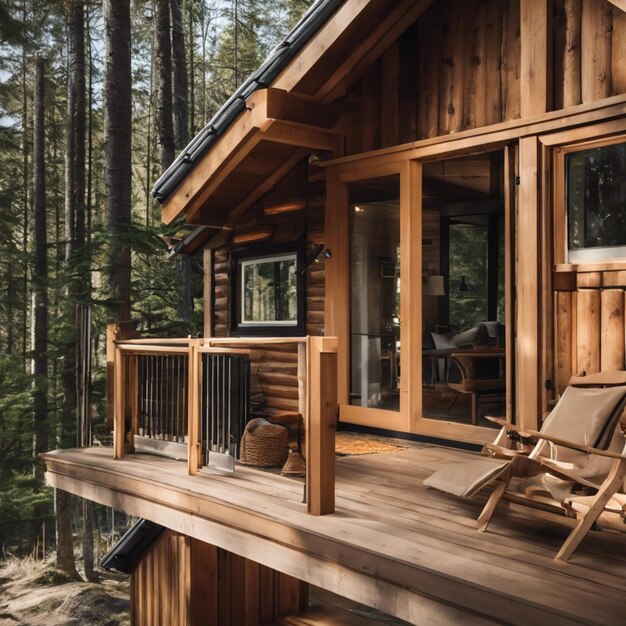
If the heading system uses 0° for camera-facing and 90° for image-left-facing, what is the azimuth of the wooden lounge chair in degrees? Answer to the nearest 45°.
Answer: approximately 45°

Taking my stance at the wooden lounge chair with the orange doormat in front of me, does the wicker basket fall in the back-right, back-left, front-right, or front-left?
front-left

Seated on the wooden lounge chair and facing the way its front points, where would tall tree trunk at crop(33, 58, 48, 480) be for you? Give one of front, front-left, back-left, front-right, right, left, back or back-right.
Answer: right

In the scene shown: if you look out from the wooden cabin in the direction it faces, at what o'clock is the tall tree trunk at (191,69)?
The tall tree trunk is roughly at 4 o'clock from the wooden cabin.

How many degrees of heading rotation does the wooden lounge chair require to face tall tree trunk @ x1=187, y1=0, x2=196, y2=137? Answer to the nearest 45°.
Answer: approximately 90° to its right

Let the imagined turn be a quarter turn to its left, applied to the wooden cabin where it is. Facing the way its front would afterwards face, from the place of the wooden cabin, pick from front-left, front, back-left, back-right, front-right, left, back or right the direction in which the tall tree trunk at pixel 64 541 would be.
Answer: back

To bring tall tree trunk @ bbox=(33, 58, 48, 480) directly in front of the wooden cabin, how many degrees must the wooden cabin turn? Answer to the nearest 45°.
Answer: approximately 90° to its right

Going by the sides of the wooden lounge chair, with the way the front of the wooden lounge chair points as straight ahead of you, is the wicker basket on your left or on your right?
on your right

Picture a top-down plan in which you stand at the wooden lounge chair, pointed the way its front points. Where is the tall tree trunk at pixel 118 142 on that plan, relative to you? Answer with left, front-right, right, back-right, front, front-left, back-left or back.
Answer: right

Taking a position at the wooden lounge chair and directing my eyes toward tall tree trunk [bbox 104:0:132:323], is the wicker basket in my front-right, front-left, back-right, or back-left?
front-left
